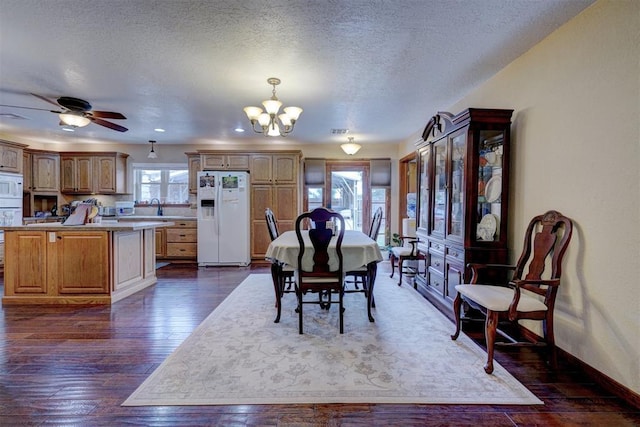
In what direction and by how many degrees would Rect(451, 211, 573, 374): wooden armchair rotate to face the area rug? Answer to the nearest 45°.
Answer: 0° — it already faces it

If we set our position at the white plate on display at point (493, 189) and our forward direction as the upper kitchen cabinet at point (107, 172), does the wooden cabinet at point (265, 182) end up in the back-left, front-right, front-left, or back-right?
front-right

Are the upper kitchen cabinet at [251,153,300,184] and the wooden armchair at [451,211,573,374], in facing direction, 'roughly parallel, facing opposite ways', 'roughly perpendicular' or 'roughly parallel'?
roughly perpendicular

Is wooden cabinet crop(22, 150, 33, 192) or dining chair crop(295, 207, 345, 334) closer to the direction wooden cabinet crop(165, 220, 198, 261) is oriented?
the dining chair

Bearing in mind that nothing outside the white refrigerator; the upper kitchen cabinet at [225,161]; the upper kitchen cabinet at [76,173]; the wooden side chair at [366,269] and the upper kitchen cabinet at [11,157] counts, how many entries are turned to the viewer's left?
1

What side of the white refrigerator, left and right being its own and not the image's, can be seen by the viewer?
front

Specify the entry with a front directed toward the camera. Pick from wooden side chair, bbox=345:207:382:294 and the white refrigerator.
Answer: the white refrigerator

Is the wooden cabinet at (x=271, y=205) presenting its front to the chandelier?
yes

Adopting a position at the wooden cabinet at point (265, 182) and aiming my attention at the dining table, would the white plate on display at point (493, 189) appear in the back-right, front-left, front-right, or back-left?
front-left

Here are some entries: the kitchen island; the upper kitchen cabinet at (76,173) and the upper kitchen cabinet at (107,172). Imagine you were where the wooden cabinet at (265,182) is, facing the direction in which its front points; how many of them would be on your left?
0

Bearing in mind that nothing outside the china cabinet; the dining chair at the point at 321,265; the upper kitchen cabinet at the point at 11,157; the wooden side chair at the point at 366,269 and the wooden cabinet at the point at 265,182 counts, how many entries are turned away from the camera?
1

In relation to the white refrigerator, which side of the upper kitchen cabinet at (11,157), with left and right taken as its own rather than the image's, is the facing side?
front

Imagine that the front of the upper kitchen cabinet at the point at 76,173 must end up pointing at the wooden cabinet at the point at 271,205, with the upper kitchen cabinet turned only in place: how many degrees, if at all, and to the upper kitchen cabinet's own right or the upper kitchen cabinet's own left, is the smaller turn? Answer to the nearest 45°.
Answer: approximately 45° to the upper kitchen cabinet's own left

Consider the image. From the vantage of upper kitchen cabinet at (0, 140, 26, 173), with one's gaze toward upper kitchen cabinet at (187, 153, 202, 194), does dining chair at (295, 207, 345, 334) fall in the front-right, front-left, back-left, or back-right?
front-right

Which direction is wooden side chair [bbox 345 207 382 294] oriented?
to the viewer's left

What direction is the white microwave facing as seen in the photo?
toward the camera

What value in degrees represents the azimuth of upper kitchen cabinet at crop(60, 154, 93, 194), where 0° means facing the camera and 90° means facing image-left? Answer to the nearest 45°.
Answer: approximately 0°

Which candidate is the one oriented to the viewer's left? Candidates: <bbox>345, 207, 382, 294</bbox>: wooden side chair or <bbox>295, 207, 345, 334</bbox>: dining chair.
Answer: the wooden side chair
